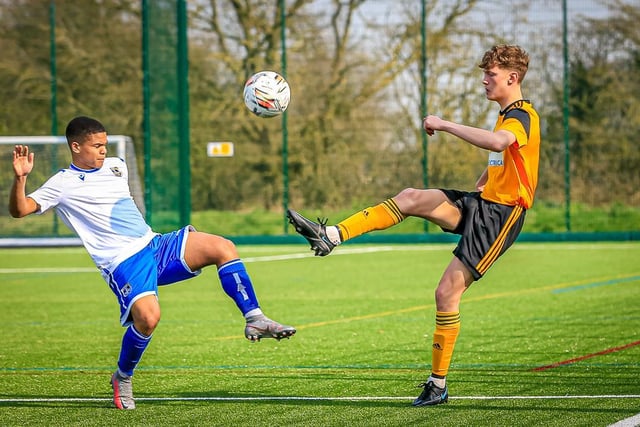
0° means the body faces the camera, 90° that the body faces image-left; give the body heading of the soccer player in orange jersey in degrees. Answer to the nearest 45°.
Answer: approximately 90°

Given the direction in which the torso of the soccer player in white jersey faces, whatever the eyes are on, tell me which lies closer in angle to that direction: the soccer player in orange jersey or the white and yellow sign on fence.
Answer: the soccer player in orange jersey

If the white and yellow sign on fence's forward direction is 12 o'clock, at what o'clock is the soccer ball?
The soccer ball is roughly at 12 o'clock from the white and yellow sign on fence.

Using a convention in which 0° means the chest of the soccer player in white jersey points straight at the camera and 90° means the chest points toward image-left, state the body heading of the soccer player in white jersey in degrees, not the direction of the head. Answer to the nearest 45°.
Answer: approximately 315°

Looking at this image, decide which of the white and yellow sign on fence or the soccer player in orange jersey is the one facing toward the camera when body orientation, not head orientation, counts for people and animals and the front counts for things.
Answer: the white and yellow sign on fence

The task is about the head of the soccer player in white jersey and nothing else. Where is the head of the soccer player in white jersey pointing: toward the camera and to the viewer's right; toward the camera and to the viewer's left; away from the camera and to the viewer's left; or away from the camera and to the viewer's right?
toward the camera and to the viewer's right

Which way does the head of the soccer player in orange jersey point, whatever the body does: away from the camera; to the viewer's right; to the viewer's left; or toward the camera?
to the viewer's left

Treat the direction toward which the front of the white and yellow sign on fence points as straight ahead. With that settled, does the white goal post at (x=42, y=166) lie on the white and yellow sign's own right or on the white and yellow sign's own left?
on the white and yellow sign's own right

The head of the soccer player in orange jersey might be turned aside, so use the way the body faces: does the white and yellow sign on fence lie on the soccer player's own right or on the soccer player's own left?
on the soccer player's own right

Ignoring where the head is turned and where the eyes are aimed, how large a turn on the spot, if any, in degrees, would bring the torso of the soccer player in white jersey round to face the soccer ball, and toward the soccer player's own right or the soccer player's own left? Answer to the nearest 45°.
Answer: approximately 90° to the soccer player's own left

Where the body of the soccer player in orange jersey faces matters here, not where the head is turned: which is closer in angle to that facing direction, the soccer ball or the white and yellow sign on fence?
the soccer ball

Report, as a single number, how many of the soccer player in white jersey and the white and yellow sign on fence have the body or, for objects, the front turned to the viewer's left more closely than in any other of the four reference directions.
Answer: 0

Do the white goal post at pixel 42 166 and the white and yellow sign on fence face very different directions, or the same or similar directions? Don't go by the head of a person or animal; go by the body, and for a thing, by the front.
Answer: same or similar directions

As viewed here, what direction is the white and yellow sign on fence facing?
toward the camera

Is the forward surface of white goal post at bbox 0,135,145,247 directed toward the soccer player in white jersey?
yes

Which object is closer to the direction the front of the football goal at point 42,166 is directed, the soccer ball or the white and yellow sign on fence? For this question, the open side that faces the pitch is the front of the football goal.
the soccer ball

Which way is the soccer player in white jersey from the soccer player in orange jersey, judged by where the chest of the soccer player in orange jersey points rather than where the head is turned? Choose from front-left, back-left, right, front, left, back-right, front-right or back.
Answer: front

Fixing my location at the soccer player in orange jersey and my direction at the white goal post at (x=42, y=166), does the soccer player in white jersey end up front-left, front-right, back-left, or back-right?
front-left
